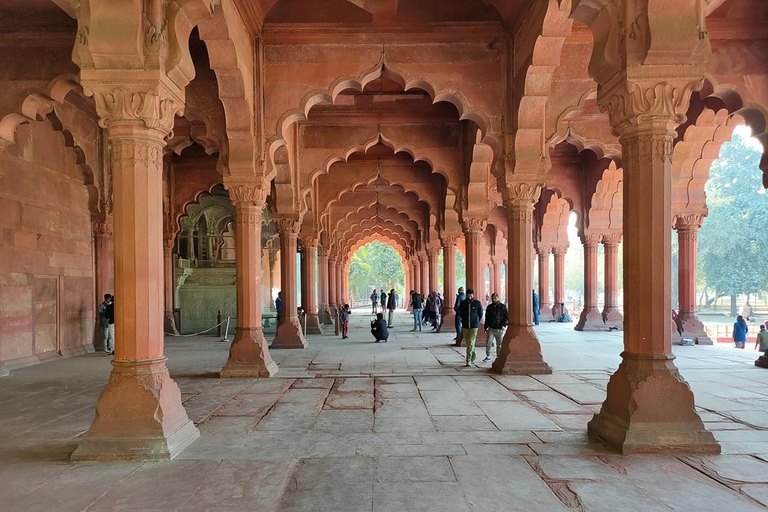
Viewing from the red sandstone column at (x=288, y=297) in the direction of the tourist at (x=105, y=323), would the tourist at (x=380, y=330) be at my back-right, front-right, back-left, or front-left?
back-right

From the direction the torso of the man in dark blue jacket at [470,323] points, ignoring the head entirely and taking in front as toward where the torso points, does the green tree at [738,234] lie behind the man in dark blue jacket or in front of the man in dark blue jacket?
behind

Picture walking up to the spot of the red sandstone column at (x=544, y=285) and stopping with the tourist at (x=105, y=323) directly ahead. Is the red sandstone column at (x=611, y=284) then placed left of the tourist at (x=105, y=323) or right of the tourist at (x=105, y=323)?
left

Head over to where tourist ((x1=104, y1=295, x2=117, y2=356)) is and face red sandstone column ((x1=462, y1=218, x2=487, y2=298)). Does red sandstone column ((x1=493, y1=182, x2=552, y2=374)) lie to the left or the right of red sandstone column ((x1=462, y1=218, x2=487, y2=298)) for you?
right

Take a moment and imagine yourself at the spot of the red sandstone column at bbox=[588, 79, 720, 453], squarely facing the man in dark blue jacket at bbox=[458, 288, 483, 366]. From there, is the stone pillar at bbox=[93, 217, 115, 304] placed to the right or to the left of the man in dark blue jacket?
left

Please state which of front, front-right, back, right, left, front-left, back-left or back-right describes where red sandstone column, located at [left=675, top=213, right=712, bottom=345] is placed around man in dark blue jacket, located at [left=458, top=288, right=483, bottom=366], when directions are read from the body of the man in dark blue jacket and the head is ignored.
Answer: back-left

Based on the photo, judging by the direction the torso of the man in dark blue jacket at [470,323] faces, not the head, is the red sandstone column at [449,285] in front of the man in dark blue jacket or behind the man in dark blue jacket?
behind

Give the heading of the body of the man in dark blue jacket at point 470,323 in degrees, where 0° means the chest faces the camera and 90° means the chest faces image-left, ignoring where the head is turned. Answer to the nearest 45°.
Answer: approximately 0°

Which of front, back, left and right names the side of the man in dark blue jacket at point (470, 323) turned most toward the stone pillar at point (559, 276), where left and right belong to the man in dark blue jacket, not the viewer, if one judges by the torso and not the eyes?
back
